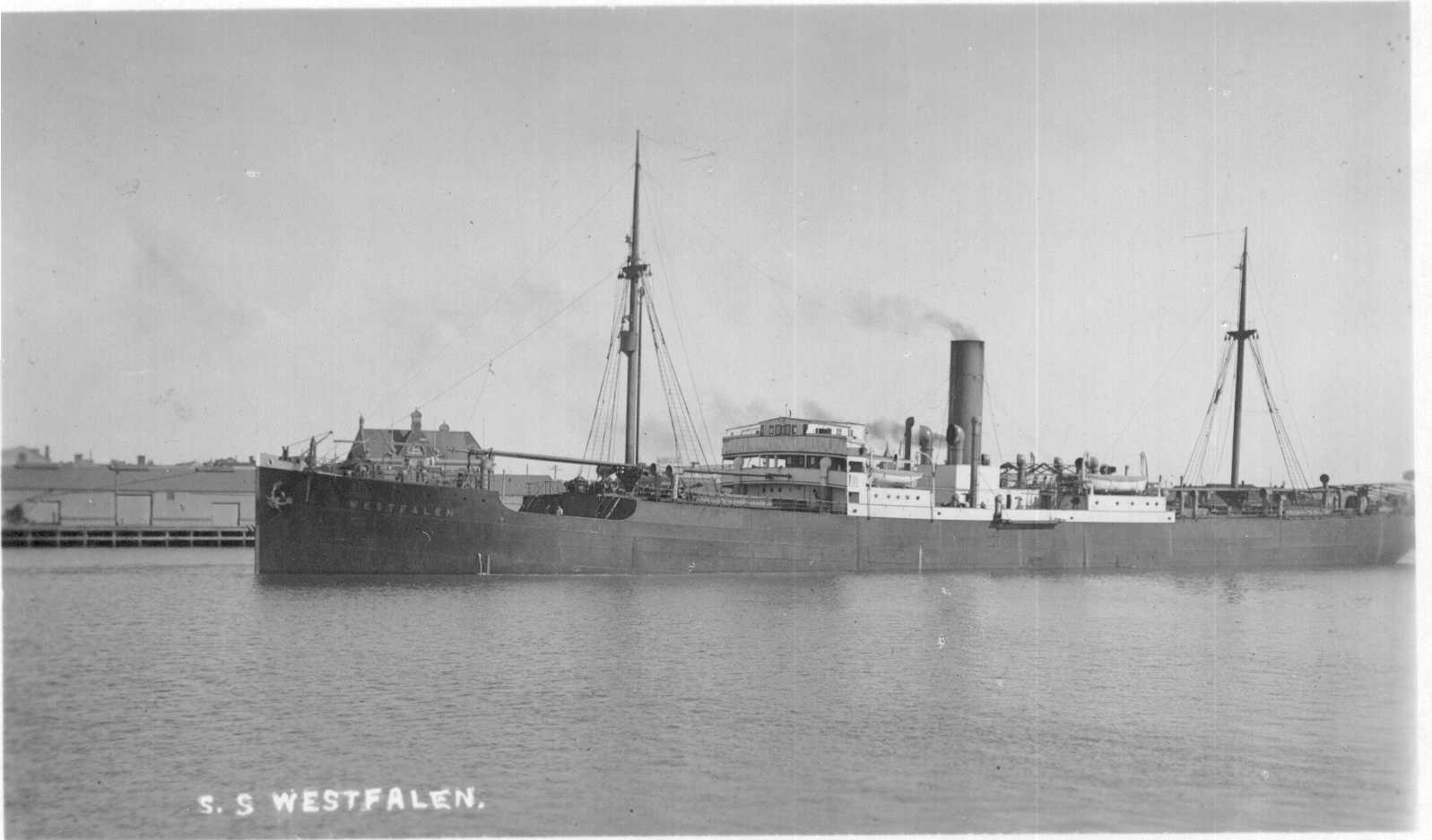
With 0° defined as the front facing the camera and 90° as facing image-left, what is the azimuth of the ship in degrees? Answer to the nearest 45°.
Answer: approximately 45°

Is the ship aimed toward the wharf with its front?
no
